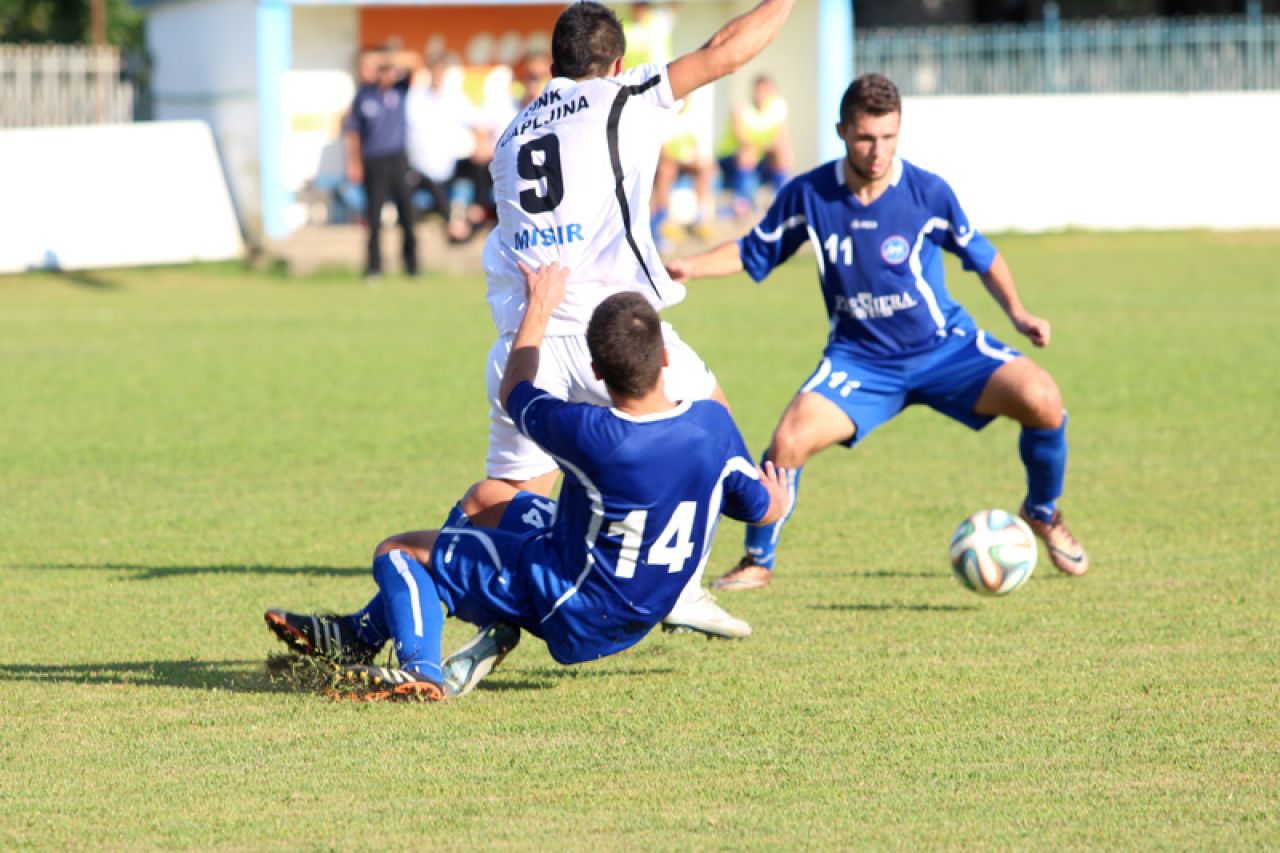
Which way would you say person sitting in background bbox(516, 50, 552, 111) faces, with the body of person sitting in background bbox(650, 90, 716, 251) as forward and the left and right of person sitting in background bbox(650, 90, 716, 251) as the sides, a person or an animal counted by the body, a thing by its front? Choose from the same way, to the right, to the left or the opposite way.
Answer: the same way

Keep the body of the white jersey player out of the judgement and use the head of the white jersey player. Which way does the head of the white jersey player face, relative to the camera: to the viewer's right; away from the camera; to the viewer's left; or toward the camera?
away from the camera

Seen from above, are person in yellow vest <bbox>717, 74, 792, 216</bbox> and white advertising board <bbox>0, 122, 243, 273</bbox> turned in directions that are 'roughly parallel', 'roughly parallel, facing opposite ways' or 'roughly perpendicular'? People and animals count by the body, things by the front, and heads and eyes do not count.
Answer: roughly parallel

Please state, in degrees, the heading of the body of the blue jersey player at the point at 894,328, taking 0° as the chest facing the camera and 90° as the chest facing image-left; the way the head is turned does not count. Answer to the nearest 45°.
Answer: approximately 0°

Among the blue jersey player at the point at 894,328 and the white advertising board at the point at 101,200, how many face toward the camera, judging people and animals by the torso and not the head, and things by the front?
2

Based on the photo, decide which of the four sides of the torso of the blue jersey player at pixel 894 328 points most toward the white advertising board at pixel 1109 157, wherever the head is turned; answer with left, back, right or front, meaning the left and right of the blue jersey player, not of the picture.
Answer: back

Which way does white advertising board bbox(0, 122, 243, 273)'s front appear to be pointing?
toward the camera

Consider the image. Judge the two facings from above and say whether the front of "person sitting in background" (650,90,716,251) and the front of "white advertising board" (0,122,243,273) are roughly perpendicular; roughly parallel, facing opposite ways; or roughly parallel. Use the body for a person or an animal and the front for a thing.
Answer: roughly parallel

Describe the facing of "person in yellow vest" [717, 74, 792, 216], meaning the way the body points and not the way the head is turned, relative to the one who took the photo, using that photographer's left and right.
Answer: facing the viewer

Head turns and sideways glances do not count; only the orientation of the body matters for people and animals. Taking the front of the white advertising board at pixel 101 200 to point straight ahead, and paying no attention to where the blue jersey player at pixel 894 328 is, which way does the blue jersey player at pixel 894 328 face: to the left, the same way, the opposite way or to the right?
the same way

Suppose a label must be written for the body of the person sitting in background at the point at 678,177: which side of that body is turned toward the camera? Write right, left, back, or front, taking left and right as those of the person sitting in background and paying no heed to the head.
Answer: front

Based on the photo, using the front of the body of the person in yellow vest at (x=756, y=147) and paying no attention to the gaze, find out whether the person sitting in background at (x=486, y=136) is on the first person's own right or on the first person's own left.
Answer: on the first person's own right

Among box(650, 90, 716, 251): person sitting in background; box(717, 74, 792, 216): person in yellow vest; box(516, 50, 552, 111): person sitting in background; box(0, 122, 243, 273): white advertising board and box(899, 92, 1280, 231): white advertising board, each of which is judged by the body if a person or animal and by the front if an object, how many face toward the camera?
5

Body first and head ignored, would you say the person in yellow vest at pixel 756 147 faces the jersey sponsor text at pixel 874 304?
yes

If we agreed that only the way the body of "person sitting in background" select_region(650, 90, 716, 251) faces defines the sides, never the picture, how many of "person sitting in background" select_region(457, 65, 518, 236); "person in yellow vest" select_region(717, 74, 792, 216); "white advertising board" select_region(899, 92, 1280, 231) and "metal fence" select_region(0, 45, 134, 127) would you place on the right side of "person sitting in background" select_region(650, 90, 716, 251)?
2

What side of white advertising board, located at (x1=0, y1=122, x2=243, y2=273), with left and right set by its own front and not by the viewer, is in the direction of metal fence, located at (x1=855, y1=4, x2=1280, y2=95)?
left

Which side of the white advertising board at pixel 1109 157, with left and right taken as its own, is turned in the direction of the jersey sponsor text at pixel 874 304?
front

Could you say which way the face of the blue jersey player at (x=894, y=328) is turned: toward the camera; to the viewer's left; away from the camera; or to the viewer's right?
toward the camera

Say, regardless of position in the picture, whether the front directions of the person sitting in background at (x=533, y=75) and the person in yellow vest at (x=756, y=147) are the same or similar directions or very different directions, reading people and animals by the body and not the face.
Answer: same or similar directions

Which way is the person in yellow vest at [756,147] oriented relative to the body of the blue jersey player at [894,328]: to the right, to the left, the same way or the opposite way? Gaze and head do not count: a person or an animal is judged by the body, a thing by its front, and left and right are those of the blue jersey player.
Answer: the same way
